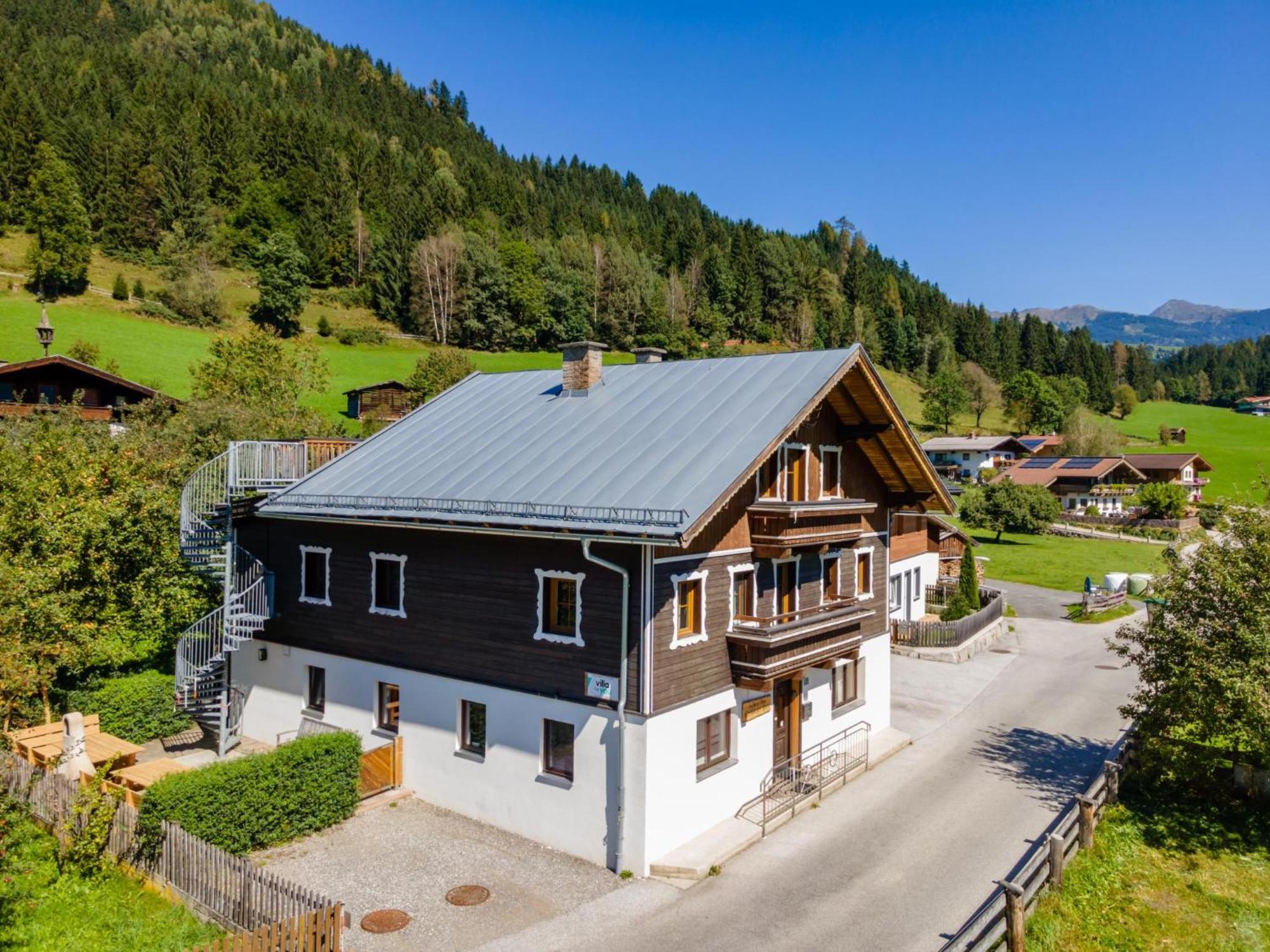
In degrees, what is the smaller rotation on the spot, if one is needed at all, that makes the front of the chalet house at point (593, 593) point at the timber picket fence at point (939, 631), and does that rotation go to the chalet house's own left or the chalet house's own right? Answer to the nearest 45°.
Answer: approximately 90° to the chalet house's own left

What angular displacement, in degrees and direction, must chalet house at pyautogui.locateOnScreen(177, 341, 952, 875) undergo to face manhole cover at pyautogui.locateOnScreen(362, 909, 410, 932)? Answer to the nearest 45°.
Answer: approximately 90° to its right

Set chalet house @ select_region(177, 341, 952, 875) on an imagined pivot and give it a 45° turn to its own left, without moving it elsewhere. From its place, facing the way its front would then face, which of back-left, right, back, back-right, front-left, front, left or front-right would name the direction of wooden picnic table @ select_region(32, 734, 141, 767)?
back

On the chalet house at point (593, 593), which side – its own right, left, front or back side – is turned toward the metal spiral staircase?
back

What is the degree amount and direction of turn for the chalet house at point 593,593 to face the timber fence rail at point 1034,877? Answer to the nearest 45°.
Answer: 0° — it already faces it

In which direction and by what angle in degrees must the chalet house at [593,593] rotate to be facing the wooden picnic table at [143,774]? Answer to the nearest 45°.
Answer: approximately 135° to its right
